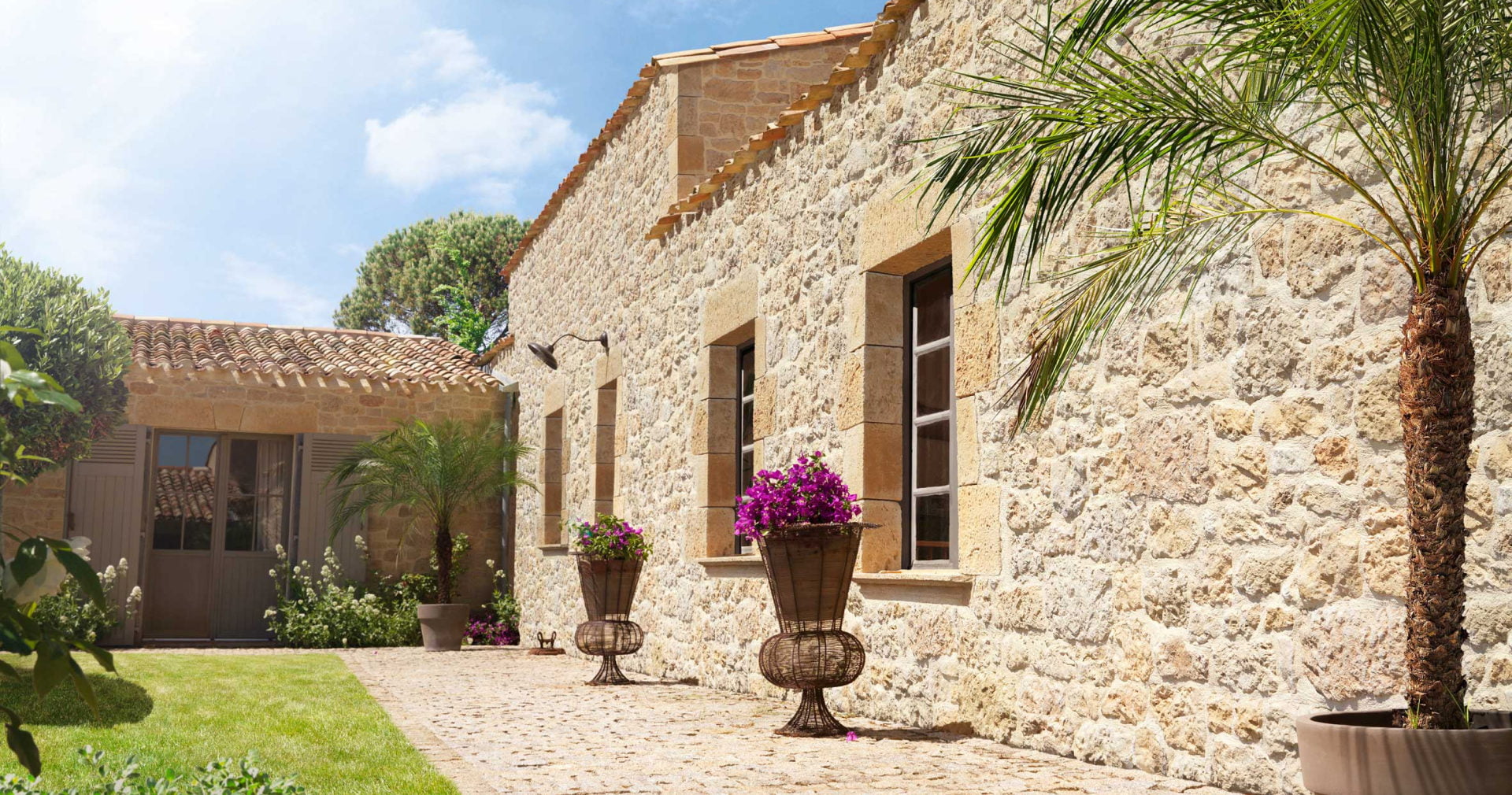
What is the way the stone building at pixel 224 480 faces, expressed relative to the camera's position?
facing the viewer

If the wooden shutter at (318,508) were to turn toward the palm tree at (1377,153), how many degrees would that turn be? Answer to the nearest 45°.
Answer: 0° — it already faces it

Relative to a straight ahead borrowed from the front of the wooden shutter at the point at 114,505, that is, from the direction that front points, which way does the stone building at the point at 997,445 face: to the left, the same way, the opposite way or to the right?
to the right

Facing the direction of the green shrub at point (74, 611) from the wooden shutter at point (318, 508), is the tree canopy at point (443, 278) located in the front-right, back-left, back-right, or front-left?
back-right

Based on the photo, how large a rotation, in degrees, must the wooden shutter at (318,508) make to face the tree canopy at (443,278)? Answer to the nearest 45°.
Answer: approximately 180°

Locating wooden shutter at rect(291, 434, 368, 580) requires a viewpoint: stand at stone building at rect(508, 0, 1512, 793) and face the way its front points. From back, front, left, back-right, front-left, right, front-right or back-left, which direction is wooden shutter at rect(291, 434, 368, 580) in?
right

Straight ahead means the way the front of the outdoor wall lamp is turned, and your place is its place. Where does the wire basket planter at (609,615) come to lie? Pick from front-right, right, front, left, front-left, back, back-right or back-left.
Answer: left

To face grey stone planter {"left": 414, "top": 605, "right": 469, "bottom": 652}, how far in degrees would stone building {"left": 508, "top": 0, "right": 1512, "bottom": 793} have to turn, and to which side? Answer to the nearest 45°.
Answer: approximately 90° to its right

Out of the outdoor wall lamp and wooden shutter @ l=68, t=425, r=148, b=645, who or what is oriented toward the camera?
the wooden shutter

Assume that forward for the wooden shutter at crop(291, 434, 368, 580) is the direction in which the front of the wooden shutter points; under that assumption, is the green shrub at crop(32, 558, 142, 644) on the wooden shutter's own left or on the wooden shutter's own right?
on the wooden shutter's own right

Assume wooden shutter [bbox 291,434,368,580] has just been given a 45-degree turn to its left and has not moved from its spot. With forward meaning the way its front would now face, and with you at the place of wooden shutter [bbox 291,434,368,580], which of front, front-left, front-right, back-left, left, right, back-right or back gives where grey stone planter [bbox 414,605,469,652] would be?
front

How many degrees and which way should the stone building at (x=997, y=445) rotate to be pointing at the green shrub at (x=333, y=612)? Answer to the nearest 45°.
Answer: approximately 90° to its right

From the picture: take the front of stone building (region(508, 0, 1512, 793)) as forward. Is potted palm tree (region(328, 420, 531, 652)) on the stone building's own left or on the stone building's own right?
on the stone building's own right

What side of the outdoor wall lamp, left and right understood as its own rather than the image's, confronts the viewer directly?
left

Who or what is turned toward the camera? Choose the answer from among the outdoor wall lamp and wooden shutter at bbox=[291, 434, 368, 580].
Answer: the wooden shutter

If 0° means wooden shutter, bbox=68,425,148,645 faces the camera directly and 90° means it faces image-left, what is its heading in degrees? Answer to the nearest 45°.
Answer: approximately 0°

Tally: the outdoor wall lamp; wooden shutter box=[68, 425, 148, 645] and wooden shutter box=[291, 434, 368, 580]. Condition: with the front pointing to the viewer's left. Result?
1
